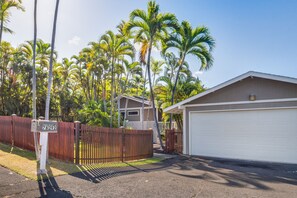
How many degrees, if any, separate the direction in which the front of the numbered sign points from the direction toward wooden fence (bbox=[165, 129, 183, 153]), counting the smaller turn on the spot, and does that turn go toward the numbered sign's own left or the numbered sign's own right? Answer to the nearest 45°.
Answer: approximately 135° to the numbered sign's own left

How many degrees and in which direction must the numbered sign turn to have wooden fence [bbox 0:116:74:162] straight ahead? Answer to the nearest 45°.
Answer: approximately 180°

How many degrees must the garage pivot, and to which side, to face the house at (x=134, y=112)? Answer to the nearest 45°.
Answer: approximately 135° to its right

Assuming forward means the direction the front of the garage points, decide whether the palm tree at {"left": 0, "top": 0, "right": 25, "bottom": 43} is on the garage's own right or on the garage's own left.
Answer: on the garage's own right

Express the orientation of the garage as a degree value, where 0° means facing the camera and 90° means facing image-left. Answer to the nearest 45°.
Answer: approximately 0°

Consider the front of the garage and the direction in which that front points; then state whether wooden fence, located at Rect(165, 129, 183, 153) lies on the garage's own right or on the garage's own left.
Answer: on the garage's own right

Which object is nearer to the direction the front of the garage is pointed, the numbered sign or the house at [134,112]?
the numbered sign

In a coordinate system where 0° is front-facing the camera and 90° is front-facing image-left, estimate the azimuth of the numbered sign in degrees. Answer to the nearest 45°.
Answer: approximately 0°

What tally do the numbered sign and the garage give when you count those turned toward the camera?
2
